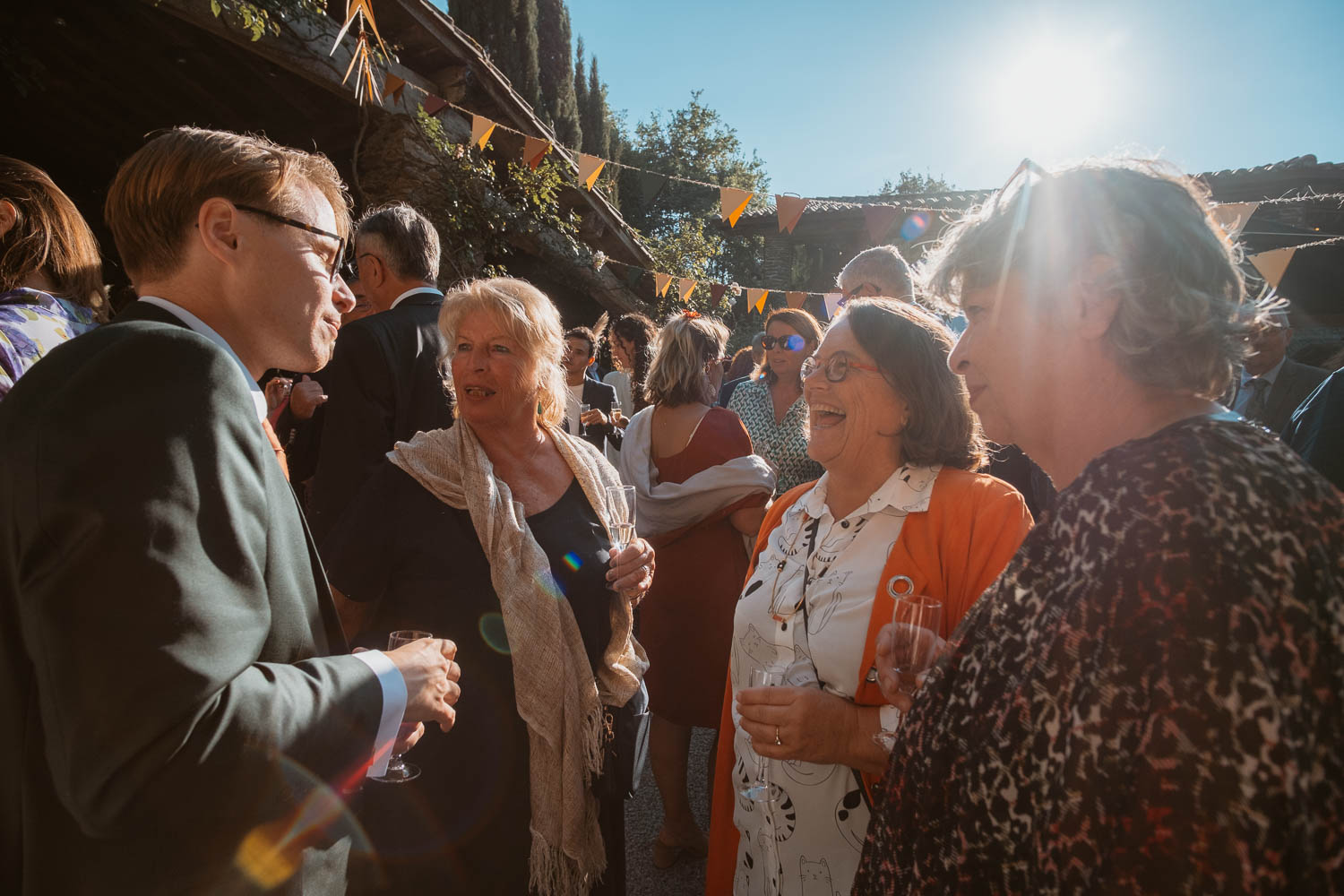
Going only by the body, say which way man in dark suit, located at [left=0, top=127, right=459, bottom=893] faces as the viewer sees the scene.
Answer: to the viewer's right

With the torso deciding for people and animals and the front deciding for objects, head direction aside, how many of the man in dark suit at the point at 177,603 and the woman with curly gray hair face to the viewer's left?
1

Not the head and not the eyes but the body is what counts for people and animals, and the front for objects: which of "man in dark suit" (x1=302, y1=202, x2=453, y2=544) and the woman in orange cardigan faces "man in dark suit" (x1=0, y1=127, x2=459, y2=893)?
the woman in orange cardigan

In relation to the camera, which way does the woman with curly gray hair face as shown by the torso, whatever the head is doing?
to the viewer's left

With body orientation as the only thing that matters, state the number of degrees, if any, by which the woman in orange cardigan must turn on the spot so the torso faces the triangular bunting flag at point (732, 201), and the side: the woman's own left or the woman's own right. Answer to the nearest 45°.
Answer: approximately 135° to the woman's own right

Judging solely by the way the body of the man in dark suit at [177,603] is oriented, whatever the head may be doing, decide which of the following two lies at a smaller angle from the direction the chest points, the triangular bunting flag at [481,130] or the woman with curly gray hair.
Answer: the woman with curly gray hair

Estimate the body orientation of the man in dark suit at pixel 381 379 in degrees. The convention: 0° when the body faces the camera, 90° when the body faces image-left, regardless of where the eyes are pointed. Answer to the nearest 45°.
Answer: approximately 135°

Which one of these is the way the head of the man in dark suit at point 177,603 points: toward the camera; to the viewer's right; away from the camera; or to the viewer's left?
to the viewer's right

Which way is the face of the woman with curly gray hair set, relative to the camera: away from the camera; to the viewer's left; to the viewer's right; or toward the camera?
to the viewer's left

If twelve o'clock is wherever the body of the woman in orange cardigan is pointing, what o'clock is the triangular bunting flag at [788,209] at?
The triangular bunting flag is roughly at 4 o'clock from the woman in orange cardigan.

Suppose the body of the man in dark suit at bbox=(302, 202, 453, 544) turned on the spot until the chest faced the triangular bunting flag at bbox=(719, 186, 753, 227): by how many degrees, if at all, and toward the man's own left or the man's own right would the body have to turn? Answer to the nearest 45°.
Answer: approximately 90° to the man's own right

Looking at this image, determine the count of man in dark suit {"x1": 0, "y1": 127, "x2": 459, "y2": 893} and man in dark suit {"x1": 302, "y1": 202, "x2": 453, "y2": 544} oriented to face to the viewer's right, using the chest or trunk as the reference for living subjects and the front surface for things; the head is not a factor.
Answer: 1

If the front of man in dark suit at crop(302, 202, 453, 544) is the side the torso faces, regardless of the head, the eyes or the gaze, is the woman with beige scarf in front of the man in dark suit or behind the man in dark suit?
behind

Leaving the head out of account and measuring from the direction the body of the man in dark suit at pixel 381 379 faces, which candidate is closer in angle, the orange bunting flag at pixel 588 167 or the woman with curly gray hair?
the orange bunting flag
